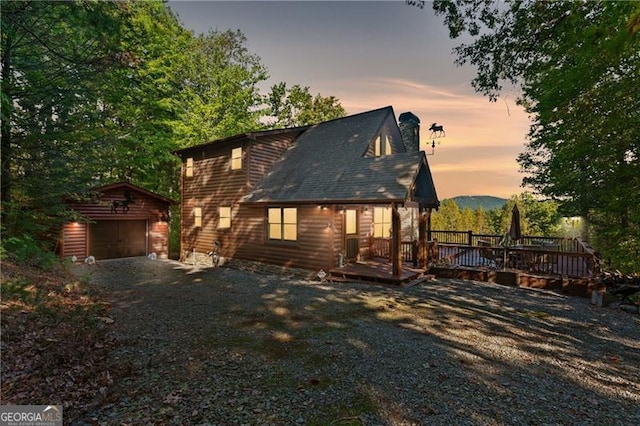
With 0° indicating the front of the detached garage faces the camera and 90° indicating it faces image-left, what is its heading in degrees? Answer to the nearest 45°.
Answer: approximately 0°

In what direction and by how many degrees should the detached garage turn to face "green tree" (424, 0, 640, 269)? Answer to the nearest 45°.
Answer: approximately 45° to its left

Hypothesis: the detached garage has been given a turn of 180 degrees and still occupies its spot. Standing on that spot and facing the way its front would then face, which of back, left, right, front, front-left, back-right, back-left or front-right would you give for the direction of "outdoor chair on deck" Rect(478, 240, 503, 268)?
back-right

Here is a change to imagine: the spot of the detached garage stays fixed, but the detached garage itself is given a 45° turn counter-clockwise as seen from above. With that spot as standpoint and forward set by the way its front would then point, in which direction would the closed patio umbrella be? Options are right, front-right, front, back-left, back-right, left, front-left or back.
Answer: front

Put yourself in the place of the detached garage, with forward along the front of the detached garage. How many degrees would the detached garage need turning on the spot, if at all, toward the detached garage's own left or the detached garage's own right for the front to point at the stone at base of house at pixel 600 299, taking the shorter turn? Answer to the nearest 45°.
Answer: approximately 45° to the detached garage's own left

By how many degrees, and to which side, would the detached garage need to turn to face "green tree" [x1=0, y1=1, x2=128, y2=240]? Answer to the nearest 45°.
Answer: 0° — it already faces it
